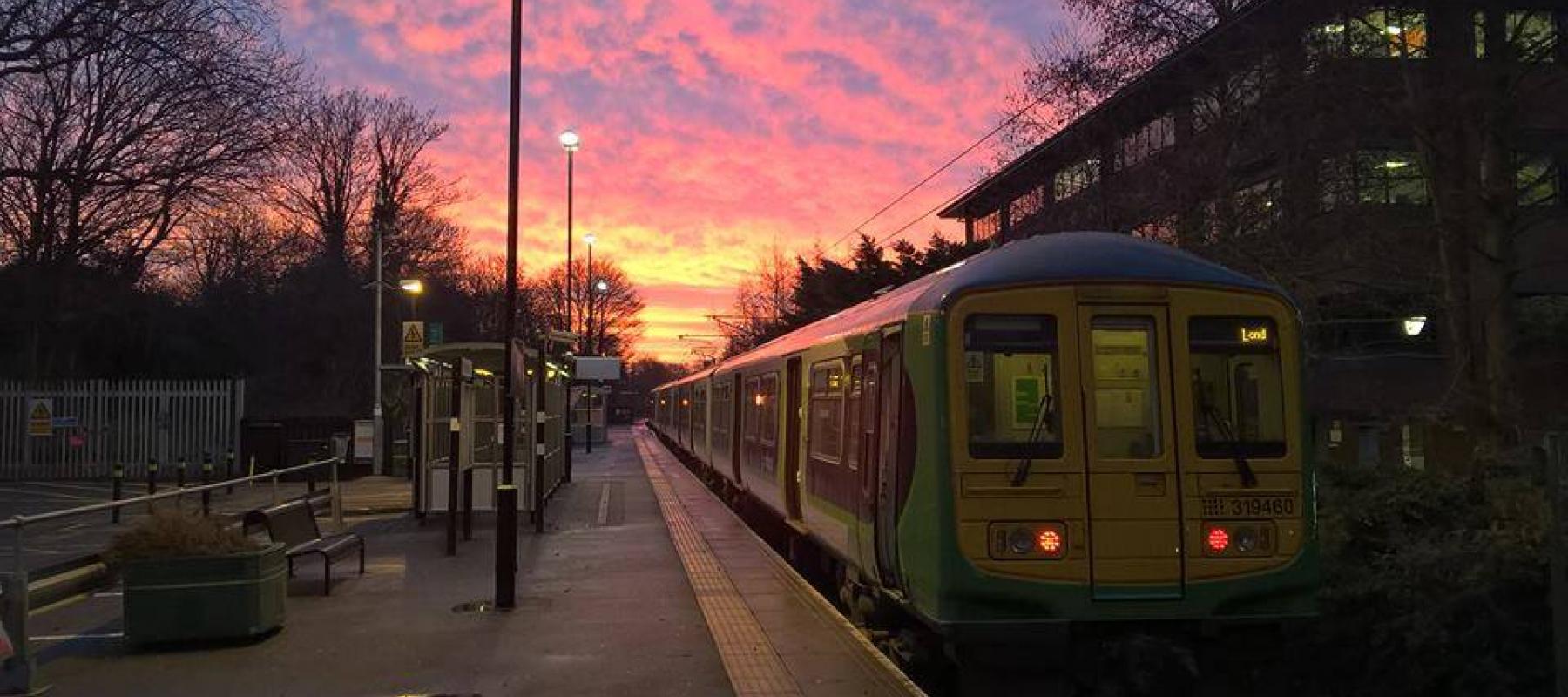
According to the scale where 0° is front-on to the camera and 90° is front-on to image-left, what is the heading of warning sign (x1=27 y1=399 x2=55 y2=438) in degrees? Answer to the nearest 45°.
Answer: approximately 0°

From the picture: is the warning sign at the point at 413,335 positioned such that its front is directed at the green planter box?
yes

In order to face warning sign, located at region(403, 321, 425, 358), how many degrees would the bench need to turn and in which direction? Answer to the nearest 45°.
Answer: approximately 135° to its left

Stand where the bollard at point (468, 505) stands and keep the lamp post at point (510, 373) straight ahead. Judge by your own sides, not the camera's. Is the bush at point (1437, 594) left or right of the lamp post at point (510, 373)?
left

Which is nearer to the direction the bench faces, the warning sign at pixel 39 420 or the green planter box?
the green planter box

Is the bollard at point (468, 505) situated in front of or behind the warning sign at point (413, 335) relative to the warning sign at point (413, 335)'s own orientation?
in front

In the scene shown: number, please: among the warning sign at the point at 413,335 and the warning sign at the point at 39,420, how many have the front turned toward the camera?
2

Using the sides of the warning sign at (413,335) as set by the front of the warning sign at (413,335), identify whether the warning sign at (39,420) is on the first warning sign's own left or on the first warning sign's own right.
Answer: on the first warning sign's own right

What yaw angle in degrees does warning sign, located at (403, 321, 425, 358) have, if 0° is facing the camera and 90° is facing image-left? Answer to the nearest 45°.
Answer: approximately 0°

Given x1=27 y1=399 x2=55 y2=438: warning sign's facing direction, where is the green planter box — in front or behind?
in front
